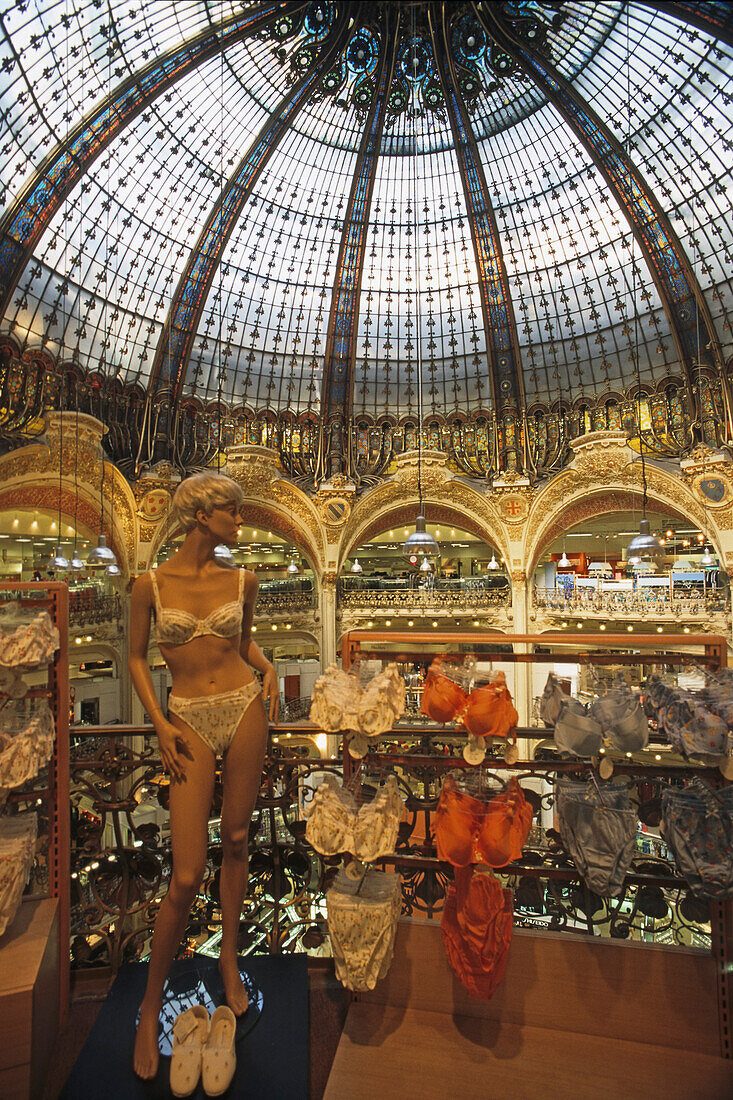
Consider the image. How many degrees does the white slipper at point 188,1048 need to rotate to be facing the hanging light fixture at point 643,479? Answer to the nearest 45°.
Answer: approximately 135° to its left

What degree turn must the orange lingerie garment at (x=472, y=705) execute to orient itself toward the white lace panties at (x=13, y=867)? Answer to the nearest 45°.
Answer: approximately 90° to its right

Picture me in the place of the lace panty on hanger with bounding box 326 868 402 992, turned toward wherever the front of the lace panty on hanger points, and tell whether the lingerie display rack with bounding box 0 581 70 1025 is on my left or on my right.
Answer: on my right

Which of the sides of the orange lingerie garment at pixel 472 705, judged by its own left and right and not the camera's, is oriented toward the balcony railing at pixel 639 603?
back

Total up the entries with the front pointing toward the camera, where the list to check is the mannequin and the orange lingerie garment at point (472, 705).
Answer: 2

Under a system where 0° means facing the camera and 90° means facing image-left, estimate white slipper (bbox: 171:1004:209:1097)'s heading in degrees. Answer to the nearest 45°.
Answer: approximately 0°

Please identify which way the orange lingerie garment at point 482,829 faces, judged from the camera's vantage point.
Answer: facing the viewer

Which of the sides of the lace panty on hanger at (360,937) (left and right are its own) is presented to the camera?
front

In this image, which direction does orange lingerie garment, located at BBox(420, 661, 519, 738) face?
toward the camera

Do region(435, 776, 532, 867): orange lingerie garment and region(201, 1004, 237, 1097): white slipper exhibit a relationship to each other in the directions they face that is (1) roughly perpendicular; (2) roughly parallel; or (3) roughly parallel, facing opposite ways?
roughly parallel

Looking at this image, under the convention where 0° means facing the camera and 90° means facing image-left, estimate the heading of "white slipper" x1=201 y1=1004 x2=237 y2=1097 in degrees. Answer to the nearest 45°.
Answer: approximately 0°

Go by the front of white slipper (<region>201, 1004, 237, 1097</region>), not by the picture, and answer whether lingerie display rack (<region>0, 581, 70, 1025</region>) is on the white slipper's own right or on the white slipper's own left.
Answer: on the white slipper's own right

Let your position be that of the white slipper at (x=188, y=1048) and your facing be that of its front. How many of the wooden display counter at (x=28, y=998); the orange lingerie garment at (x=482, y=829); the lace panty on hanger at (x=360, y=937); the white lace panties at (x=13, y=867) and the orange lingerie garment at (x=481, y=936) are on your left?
3

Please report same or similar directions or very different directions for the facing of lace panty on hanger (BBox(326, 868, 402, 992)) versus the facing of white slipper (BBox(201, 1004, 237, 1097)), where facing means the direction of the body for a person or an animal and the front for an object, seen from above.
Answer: same or similar directions

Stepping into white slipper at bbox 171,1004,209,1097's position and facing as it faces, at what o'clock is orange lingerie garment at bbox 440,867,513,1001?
The orange lingerie garment is roughly at 9 o'clock from the white slipper.
